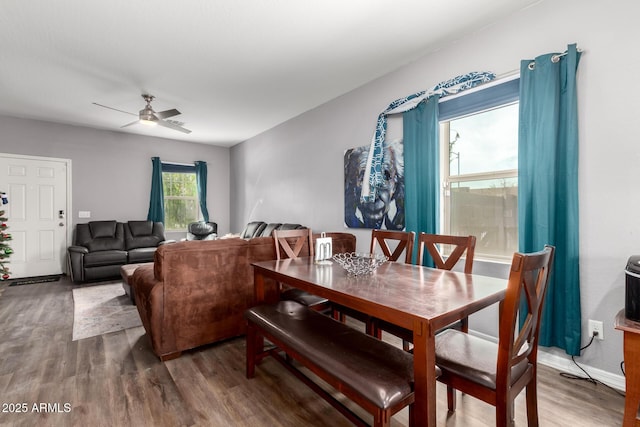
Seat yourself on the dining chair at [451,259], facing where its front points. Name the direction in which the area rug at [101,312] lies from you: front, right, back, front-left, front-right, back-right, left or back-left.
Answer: front-right

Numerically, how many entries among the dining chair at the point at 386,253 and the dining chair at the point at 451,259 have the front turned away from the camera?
0

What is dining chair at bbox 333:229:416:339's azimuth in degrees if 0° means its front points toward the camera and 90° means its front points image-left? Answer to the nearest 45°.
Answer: approximately 45°

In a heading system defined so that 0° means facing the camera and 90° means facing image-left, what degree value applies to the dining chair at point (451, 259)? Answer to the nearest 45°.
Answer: approximately 45°

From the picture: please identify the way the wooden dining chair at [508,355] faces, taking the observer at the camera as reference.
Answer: facing away from the viewer and to the left of the viewer

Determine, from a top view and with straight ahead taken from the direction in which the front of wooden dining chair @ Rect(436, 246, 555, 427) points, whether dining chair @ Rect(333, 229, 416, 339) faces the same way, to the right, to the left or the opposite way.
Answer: to the left

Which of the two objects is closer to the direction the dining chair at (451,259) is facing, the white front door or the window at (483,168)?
the white front door
